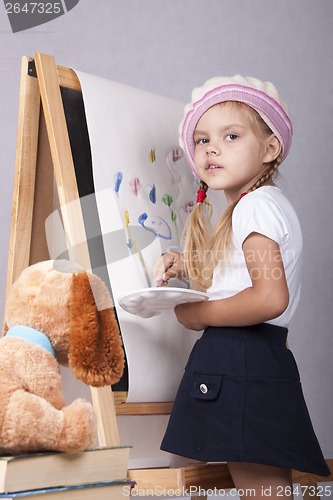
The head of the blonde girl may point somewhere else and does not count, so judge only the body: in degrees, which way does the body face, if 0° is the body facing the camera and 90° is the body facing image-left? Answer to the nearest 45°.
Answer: approximately 90°

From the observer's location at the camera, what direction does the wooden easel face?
facing the viewer and to the right of the viewer
